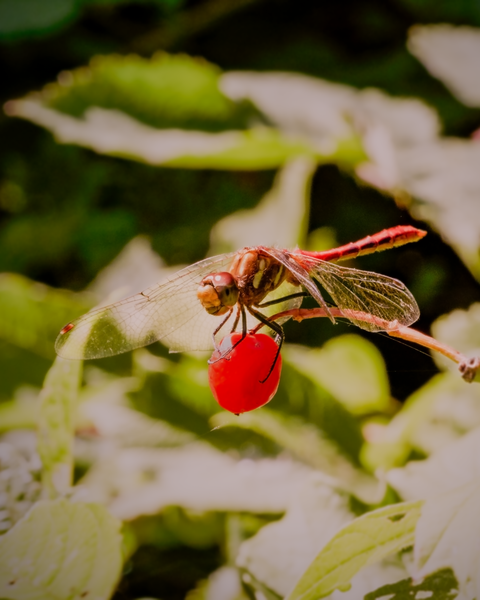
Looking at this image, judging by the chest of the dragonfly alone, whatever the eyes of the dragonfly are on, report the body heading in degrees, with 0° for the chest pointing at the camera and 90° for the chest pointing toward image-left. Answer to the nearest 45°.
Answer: approximately 45°

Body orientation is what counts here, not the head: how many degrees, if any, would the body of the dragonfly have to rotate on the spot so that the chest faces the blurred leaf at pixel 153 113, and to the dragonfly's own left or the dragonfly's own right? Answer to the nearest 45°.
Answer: approximately 135° to the dragonfly's own right
